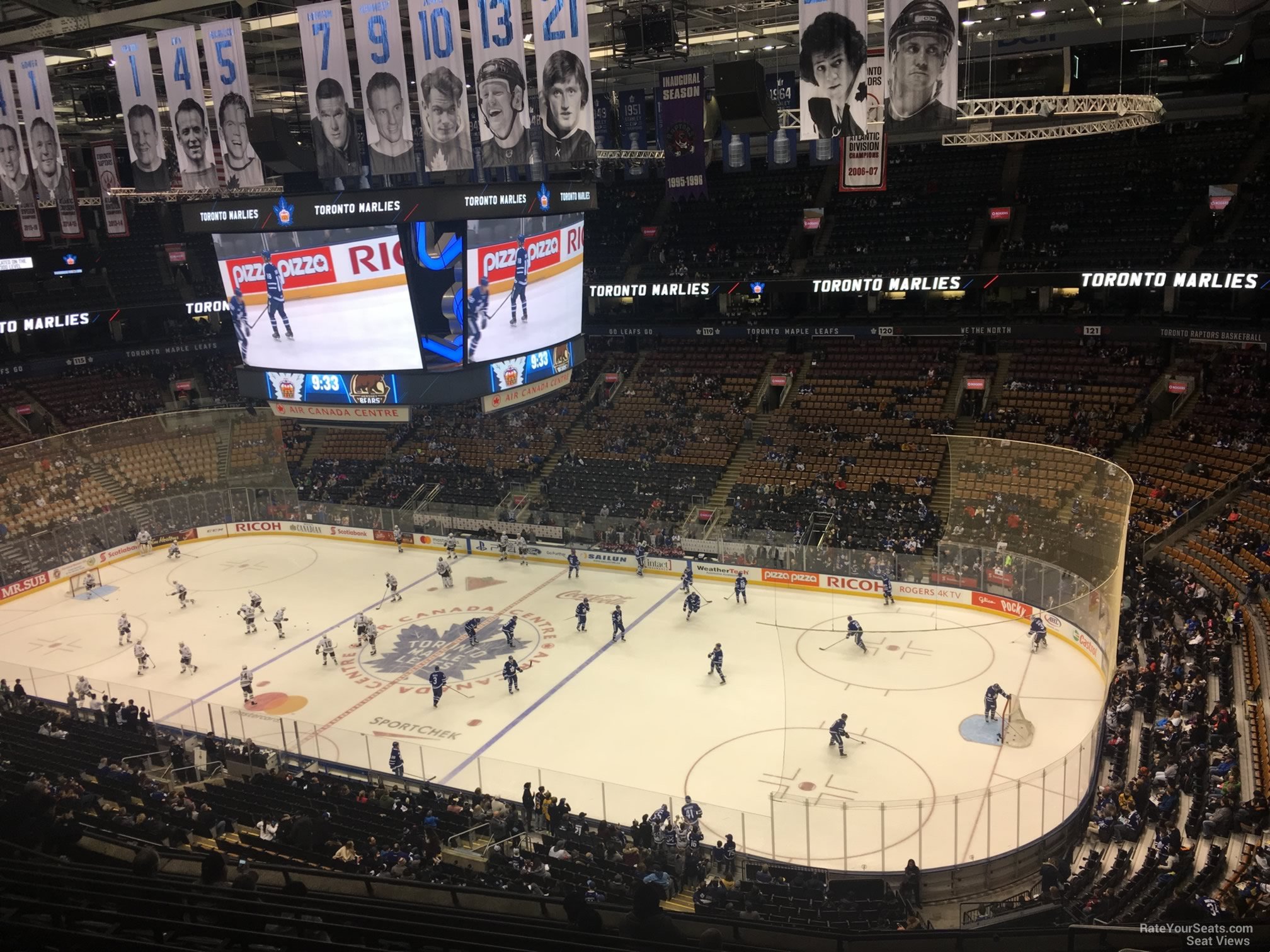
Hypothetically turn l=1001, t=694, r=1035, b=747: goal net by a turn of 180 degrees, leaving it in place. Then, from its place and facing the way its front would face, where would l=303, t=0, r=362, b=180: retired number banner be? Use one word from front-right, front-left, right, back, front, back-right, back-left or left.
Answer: back

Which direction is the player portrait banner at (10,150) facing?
toward the camera

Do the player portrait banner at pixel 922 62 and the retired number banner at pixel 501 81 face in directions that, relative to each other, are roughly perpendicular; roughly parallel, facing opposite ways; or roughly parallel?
roughly parallel

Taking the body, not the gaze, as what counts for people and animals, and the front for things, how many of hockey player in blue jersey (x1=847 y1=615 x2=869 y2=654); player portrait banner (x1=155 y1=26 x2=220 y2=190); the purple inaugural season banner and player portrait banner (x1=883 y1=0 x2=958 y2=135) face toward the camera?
3

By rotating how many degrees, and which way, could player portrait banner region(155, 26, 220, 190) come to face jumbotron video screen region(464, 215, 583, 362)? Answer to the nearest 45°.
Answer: approximately 90° to its left

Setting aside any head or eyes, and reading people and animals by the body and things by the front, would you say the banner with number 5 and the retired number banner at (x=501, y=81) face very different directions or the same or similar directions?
same or similar directions

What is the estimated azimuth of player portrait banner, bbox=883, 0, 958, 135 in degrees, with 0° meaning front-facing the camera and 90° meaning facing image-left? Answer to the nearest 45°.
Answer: approximately 0°

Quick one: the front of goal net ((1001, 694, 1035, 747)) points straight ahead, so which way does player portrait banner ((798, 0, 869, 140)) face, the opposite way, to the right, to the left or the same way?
to the left

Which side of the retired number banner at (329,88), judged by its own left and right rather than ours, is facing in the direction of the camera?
front

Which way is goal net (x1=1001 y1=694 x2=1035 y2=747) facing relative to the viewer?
to the viewer's left

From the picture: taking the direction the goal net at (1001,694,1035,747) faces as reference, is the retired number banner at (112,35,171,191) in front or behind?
in front
